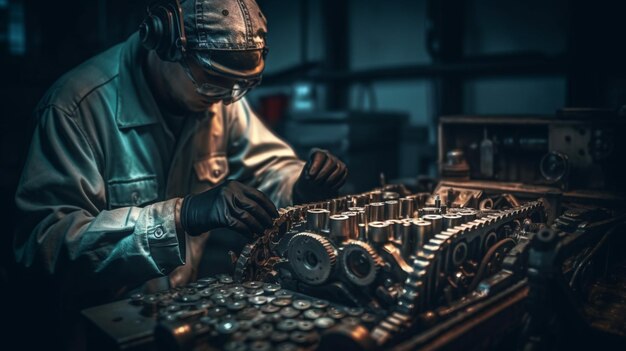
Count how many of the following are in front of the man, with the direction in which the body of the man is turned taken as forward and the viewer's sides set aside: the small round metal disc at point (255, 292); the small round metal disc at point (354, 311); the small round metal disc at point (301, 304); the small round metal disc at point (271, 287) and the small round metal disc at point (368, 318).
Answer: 5

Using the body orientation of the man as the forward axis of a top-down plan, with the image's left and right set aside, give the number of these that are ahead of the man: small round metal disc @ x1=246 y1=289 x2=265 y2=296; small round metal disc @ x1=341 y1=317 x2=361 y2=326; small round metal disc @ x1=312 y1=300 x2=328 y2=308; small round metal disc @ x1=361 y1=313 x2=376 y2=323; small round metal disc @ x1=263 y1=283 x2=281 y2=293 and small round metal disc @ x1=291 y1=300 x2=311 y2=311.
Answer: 6

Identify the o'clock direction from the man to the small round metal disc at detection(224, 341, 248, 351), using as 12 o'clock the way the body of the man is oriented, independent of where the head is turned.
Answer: The small round metal disc is roughly at 1 o'clock from the man.

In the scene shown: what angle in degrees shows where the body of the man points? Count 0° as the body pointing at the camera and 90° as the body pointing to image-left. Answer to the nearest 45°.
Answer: approximately 315°

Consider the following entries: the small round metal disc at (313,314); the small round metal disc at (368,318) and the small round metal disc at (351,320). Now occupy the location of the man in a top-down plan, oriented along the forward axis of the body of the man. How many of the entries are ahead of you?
3

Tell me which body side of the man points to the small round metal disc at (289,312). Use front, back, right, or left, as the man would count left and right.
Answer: front

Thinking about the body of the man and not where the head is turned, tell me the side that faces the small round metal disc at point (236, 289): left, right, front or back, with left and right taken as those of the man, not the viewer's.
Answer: front

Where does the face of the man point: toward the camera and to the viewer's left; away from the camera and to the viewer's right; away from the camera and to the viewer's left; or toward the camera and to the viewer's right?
toward the camera and to the viewer's right

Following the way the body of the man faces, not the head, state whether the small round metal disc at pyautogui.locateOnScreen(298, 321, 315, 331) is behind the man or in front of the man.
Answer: in front

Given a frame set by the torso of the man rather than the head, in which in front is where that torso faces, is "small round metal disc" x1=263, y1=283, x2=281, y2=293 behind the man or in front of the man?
in front

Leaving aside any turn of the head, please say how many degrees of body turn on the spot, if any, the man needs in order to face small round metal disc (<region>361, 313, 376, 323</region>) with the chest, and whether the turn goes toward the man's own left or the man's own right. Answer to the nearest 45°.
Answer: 0° — they already face it

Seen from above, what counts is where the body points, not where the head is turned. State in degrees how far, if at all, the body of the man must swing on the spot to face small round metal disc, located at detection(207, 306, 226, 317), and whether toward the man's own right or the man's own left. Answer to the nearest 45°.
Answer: approximately 45° to the man's own right

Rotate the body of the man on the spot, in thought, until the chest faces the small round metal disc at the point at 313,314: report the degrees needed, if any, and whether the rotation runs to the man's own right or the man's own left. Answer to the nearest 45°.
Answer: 0° — they already face it
